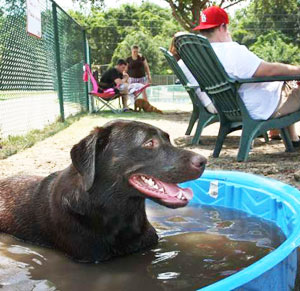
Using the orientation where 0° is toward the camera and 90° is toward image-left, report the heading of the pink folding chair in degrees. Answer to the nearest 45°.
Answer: approximately 270°

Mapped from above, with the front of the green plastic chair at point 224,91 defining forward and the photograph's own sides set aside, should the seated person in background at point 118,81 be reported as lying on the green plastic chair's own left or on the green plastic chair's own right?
on the green plastic chair's own left

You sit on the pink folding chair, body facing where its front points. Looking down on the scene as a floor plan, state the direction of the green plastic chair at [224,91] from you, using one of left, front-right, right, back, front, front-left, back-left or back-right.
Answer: right

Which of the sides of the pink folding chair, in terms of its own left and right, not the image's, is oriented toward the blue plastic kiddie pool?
right

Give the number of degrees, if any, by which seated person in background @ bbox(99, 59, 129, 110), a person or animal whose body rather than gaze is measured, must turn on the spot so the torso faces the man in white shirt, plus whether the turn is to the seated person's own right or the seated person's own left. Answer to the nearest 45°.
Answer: approximately 90° to the seated person's own right

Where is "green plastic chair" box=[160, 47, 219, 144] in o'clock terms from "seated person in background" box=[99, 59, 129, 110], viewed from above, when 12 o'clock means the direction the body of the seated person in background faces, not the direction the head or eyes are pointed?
The green plastic chair is roughly at 3 o'clock from the seated person in background.

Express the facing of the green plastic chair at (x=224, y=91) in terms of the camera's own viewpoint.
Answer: facing away from the viewer and to the right of the viewer

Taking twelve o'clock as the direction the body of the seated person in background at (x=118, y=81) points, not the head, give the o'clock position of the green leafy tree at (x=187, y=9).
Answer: The green leafy tree is roughly at 11 o'clock from the seated person in background.

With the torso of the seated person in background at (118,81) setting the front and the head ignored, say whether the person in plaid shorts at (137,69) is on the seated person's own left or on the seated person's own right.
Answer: on the seated person's own left

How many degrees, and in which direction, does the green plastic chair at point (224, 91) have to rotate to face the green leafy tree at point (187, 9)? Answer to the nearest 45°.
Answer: approximately 45° to its left

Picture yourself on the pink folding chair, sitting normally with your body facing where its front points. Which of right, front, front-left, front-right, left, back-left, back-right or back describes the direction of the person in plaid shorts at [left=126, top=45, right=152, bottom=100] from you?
front-left

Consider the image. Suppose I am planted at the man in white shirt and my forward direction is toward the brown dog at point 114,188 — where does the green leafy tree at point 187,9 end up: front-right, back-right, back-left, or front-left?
back-right

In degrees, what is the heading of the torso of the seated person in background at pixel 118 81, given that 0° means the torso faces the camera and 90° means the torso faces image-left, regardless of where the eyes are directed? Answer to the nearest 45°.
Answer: approximately 270°
